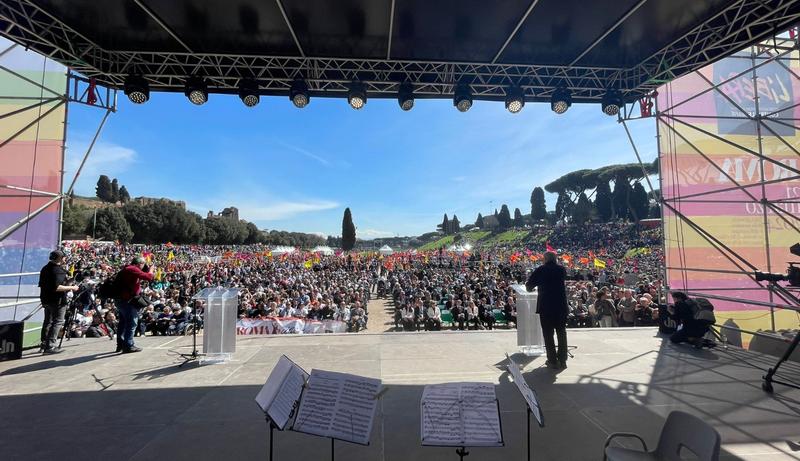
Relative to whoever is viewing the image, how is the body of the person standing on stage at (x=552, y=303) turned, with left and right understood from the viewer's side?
facing away from the viewer

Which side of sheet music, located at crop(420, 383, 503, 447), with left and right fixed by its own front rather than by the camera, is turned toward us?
front

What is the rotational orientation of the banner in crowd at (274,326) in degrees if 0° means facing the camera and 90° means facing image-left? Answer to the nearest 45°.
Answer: approximately 0°

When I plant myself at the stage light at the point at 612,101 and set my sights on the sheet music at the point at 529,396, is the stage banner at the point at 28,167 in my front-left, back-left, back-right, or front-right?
front-right

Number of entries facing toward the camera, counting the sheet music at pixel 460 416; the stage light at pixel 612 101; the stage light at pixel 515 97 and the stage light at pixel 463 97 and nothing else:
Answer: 4

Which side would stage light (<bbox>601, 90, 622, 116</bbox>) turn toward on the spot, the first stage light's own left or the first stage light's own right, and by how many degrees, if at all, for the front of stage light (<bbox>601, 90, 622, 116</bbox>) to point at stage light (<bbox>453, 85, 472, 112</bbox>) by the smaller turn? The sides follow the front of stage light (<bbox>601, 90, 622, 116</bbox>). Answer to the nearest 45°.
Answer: approximately 45° to the first stage light's own right

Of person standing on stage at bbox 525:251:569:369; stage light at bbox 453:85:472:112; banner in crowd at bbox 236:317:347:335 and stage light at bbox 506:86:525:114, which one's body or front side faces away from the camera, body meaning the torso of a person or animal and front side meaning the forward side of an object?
the person standing on stage

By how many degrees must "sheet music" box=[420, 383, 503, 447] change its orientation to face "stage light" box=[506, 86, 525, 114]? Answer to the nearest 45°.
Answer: approximately 180°

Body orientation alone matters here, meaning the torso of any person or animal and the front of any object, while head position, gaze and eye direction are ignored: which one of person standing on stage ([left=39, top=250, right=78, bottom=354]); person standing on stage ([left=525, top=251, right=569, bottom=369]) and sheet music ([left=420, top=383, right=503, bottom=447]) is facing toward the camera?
the sheet music

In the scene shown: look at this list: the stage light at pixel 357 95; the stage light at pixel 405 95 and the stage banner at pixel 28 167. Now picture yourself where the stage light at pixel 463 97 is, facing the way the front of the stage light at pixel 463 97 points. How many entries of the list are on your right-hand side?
3

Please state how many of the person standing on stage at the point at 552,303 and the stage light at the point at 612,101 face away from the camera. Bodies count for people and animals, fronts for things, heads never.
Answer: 1

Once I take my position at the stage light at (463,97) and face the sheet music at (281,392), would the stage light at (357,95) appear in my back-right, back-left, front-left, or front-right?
front-right

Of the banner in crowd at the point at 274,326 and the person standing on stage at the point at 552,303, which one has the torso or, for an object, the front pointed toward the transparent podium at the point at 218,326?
the banner in crowd

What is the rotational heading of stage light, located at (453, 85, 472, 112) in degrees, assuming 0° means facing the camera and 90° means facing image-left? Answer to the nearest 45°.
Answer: approximately 0°

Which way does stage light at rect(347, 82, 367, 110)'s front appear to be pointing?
toward the camera
